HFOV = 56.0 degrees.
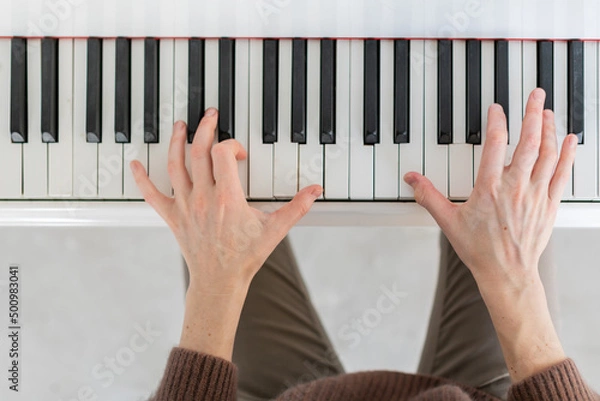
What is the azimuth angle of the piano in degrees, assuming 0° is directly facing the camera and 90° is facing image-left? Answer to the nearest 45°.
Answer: approximately 0°
